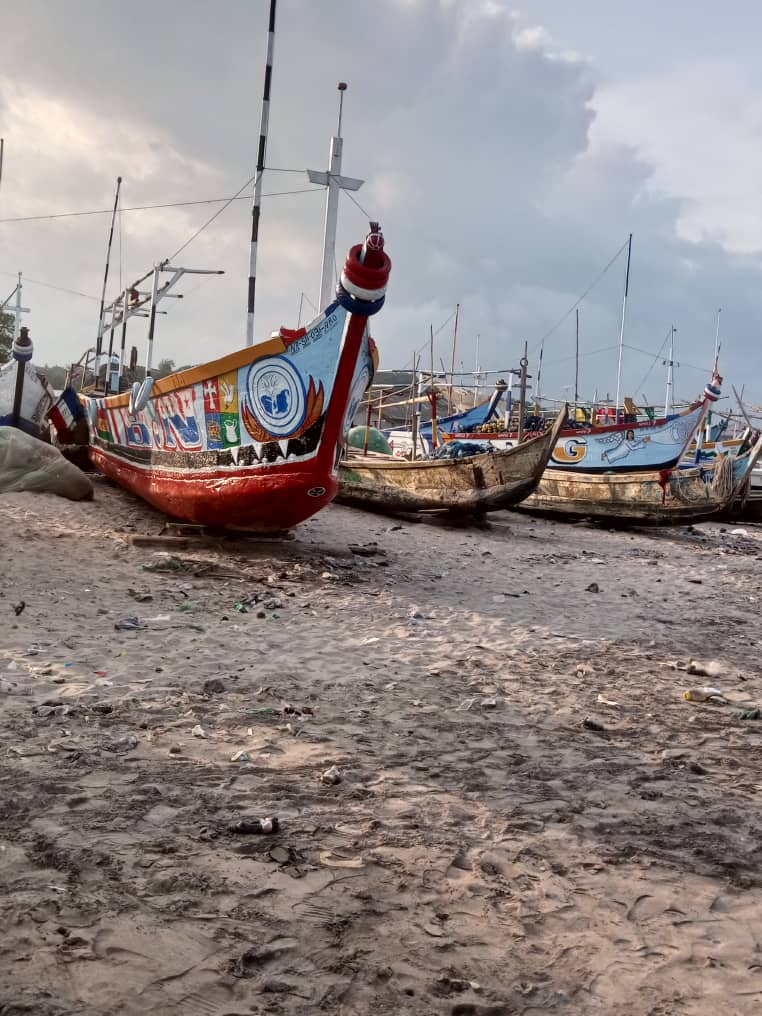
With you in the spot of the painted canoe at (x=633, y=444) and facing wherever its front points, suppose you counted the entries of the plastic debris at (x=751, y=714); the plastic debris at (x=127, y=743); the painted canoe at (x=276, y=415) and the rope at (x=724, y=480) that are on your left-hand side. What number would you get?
0

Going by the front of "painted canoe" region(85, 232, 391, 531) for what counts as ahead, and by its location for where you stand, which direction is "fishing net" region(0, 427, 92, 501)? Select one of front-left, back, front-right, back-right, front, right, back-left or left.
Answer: back

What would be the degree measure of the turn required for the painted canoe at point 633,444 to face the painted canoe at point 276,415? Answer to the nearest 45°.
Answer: approximately 90° to its right

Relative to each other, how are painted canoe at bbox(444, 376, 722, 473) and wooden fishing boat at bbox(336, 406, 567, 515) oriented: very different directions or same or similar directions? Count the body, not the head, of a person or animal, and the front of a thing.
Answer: same or similar directions

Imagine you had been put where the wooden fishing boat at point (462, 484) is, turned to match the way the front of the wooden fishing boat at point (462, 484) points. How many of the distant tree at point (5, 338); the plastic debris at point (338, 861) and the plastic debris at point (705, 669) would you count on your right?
2

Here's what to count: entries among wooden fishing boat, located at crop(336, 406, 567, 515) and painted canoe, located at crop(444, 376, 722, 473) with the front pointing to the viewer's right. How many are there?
2

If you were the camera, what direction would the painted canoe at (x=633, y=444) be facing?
facing to the right of the viewer

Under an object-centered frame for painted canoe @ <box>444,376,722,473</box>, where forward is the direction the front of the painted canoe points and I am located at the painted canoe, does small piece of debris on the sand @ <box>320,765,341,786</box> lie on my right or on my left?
on my right

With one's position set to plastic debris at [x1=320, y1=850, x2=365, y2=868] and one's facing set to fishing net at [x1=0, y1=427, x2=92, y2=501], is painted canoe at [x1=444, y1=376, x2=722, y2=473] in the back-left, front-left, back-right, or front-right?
front-right

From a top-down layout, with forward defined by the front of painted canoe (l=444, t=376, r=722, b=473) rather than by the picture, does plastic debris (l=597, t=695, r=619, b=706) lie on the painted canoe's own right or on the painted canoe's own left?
on the painted canoe's own right

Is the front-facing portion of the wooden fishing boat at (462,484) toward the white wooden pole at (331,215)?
no

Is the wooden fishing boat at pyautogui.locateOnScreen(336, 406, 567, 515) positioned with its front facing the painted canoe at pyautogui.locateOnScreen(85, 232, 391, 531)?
no

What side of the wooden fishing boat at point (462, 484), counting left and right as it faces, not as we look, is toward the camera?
right

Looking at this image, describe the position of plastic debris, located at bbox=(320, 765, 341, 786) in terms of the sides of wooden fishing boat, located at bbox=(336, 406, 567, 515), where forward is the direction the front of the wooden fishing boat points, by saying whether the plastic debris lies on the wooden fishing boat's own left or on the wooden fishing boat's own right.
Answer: on the wooden fishing boat's own right

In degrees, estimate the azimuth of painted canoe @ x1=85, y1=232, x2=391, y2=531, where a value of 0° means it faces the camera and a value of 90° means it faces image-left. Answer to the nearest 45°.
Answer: approximately 315°

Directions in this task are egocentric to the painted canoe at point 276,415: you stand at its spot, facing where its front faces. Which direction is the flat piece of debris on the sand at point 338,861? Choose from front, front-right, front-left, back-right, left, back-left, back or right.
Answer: front-right

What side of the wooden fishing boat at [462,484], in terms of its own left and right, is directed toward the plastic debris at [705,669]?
right
